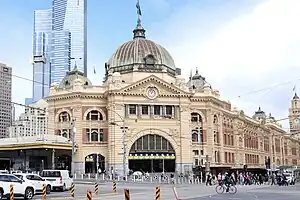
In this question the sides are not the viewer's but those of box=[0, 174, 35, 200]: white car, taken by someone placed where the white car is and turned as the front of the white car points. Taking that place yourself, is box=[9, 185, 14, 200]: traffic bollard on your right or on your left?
on your right

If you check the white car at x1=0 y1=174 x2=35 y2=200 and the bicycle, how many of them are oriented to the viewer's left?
1

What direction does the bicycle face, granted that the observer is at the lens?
facing to the left of the viewer

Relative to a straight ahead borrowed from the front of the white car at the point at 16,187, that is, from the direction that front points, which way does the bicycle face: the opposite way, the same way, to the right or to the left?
the opposite way

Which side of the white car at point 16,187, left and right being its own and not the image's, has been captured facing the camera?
right

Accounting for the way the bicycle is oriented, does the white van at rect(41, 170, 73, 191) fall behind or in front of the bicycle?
in front

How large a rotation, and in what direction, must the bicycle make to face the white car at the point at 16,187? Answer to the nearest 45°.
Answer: approximately 45° to its left

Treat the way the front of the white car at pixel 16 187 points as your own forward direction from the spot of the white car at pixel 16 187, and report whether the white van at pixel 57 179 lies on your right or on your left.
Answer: on your left

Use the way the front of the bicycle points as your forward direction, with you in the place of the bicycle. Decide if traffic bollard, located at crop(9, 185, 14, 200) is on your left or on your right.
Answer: on your left

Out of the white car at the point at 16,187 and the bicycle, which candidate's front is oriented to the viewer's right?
the white car
